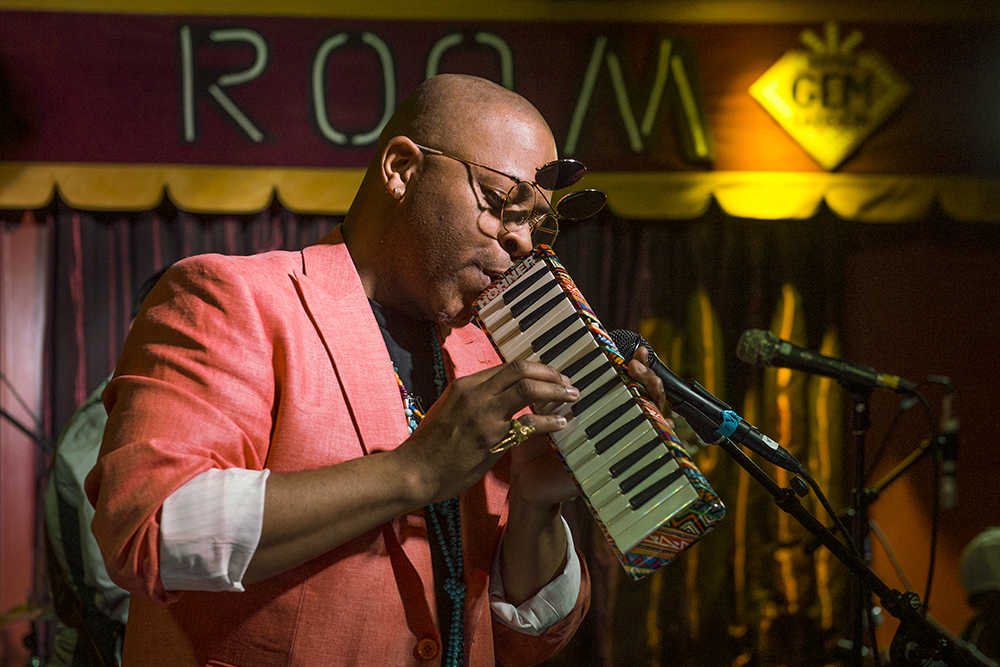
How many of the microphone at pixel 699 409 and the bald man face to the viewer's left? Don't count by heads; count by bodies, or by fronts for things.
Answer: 1

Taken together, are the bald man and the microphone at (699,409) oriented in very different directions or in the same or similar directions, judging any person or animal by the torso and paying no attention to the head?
very different directions

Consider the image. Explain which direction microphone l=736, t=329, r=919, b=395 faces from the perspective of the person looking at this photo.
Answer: facing to the left of the viewer

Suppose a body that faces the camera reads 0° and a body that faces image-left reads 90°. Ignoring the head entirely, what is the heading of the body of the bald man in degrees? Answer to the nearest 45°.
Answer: approximately 315°

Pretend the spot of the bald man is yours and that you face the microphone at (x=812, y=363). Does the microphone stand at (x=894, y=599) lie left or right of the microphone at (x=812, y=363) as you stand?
right

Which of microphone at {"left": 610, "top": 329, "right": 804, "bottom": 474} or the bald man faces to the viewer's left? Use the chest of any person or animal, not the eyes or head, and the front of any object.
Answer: the microphone

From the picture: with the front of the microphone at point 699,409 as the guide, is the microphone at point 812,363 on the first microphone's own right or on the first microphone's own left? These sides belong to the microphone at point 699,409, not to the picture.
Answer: on the first microphone's own right

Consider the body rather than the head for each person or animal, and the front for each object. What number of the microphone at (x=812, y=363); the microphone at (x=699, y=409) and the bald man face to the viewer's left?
2

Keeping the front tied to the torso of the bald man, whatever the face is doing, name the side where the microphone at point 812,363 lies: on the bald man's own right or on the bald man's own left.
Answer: on the bald man's own left

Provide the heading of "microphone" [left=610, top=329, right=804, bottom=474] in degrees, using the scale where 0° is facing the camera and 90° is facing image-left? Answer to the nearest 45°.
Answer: approximately 90°

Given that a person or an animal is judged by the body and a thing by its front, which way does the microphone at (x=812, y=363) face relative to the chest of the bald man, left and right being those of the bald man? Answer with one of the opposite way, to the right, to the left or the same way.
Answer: the opposite way
